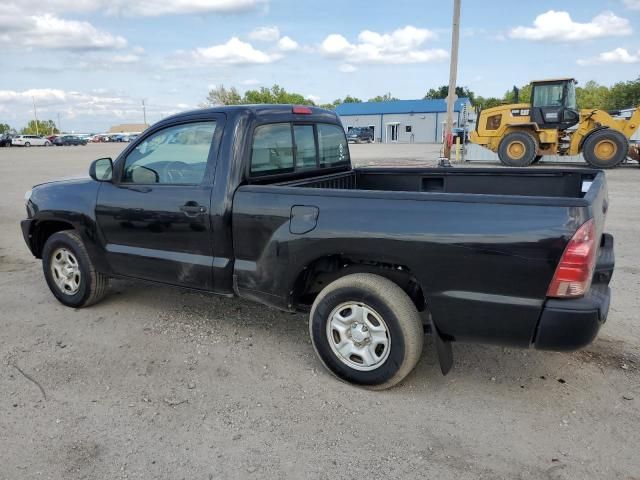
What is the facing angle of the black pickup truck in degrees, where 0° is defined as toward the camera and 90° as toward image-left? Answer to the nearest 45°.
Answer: approximately 135°

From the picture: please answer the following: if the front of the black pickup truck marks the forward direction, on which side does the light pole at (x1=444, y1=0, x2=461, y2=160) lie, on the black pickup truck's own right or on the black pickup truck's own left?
on the black pickup truck's own right

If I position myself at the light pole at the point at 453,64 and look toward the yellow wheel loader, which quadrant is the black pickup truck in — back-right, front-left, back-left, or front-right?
back-right

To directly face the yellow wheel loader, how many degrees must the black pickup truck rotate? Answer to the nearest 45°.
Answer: approximately 90° to its right

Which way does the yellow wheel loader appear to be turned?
to the viewer's right

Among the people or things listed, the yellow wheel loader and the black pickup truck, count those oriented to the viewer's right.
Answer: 1

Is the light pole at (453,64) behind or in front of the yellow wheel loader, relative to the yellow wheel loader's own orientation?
behind

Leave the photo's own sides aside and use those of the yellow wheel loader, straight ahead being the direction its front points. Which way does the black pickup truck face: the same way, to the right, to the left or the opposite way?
the opposite way

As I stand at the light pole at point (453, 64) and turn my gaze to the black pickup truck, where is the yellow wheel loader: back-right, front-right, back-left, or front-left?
back-left

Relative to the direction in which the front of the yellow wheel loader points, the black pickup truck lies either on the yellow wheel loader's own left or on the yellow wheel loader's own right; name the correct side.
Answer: on the yellow wheel loader's own right
